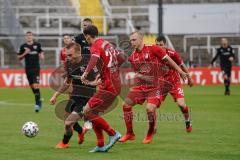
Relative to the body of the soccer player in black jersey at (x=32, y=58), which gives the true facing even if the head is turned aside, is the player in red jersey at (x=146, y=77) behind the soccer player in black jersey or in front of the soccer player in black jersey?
in front

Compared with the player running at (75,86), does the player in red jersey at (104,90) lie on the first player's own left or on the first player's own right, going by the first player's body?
on the first player's own left

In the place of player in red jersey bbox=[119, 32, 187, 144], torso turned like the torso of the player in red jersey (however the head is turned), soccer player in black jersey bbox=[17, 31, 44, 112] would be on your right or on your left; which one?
on your right

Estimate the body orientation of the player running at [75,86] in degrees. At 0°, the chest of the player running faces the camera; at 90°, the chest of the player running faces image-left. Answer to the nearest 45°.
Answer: approximately 45°

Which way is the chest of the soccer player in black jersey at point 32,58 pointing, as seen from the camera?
toward the camera

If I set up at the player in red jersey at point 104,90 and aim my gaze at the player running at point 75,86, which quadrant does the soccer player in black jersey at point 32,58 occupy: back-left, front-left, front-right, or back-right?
front-right

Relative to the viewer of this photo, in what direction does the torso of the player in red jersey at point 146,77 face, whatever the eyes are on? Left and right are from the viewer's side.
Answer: facing the viewer and to the left of the viewer

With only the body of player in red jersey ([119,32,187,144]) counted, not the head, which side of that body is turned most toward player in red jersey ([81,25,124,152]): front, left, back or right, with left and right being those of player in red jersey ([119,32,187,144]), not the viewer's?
front
